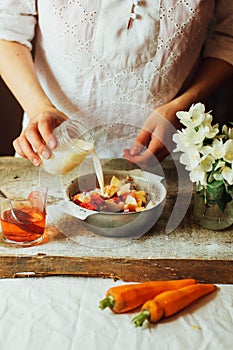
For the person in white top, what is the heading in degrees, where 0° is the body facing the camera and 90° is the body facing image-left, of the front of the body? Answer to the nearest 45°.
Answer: approximately 0°
